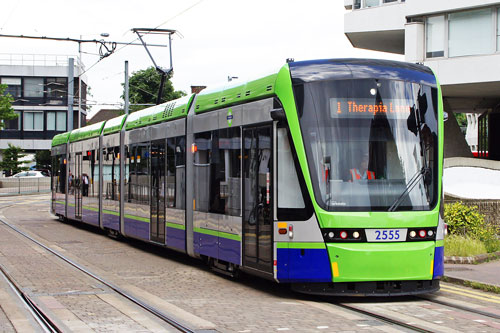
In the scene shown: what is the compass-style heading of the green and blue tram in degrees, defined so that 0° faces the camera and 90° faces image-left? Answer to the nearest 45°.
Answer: approximately 315°

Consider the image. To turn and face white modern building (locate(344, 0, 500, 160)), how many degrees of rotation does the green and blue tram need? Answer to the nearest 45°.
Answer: approximately 135° to its left

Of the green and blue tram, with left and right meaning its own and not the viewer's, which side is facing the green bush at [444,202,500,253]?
left
